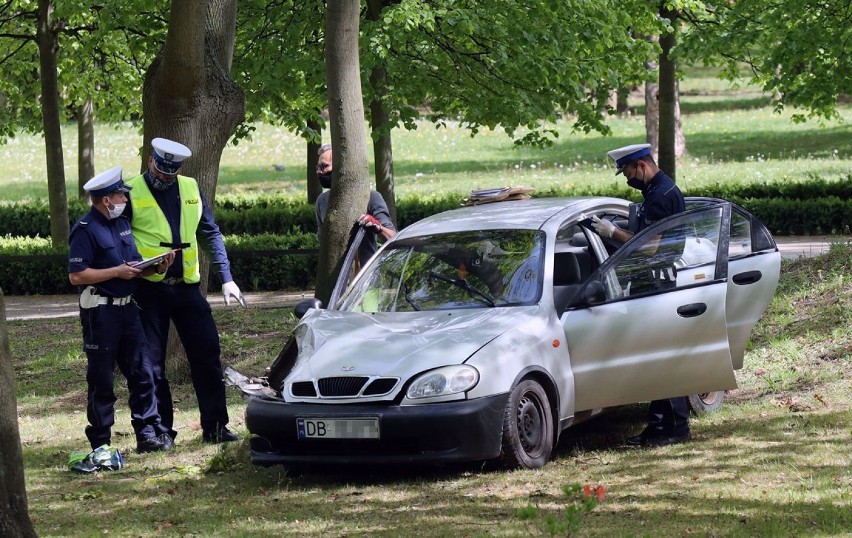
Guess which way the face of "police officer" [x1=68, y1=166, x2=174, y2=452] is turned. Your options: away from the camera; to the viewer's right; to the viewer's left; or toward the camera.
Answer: to the viewer's right

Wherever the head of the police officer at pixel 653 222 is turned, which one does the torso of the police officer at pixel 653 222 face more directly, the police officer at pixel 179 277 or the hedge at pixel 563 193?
the police officer

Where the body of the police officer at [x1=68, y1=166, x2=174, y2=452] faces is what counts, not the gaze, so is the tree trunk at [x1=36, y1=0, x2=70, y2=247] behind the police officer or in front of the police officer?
behind

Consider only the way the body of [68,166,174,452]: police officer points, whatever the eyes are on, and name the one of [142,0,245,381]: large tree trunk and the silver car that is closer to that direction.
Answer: the silver car

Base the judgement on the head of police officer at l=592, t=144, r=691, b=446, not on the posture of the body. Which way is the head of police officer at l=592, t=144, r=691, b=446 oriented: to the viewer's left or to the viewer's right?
to the viewer's left

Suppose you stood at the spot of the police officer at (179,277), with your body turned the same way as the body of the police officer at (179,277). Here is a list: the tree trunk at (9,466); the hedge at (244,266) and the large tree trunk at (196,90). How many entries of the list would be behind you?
2

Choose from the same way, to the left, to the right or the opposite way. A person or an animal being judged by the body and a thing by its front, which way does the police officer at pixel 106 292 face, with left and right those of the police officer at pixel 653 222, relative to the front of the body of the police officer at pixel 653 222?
the opposite way

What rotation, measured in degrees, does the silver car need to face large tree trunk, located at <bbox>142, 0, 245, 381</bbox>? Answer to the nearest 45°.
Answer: approximately 90° to its right

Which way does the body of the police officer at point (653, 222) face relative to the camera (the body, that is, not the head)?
to the viewer's left

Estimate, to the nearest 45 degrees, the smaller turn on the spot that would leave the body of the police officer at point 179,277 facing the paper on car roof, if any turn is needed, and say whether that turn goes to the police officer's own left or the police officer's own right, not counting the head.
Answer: approximately 90° to the police officer's own left

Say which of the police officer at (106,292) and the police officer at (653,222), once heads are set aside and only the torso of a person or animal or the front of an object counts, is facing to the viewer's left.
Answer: the police officer at (653,222)

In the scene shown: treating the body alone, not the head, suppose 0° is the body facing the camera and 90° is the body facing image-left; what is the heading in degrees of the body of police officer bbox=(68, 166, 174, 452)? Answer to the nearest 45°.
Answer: approximately 315°
